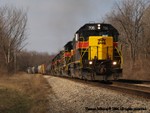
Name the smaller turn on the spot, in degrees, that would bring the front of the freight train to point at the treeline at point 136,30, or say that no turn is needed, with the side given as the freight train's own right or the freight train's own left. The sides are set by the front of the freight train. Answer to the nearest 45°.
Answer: approximately 135° to the freight train's own left
